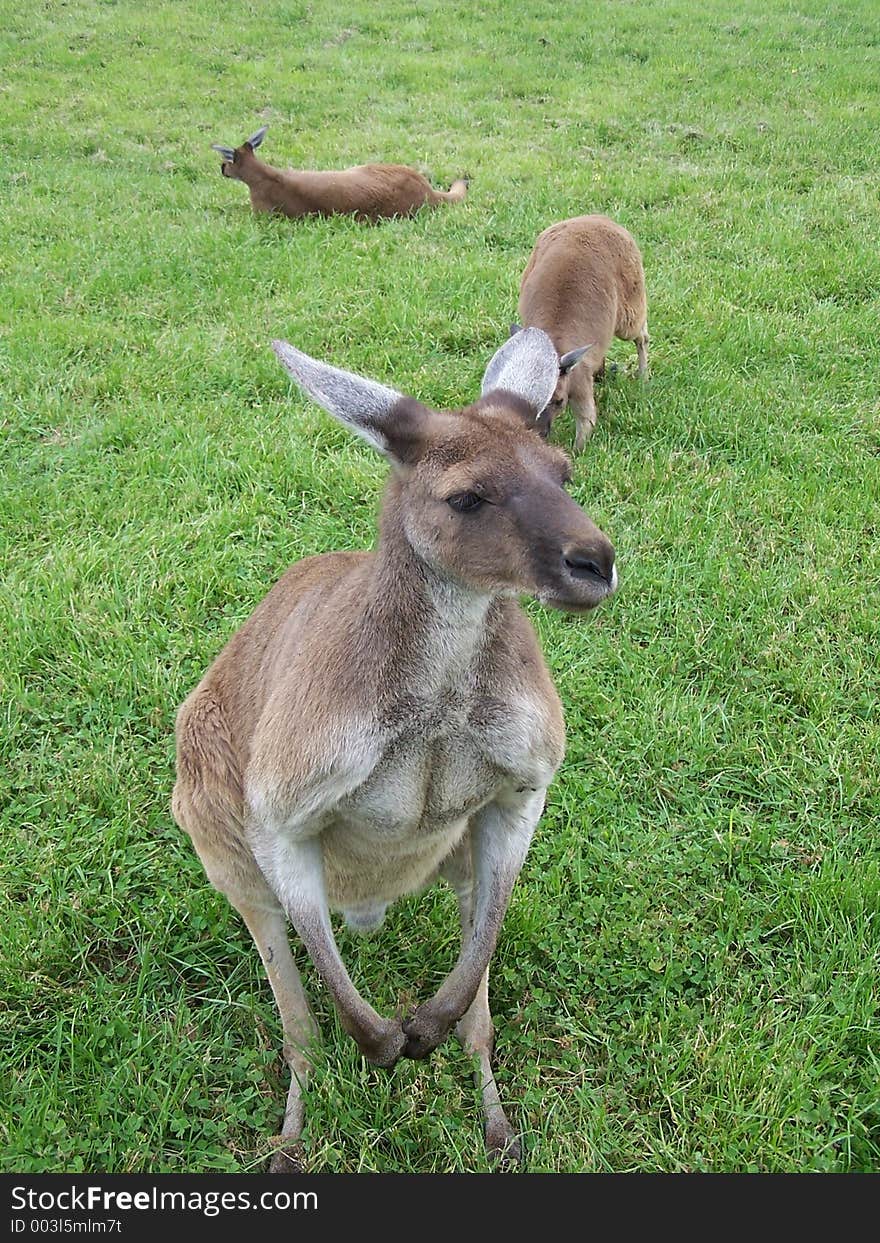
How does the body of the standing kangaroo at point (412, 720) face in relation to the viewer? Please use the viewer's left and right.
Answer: facing the viewer and to the right of the viewer

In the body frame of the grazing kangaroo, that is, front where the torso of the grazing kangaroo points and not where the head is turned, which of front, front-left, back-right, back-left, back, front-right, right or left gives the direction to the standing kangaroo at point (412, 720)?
front-left

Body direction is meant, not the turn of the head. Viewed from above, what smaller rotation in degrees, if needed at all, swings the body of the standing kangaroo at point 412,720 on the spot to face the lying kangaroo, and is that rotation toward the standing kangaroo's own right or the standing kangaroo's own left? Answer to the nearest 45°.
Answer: approximately 135° to the standing kangaroo's own left

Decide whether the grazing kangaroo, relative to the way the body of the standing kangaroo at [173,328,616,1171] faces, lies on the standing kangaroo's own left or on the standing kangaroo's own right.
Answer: on the standing kangaroo's own left

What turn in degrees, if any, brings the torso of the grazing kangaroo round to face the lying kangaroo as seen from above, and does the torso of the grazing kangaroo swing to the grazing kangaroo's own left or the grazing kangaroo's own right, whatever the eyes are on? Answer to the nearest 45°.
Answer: approximately 90° to the grazing kangaroo's own right

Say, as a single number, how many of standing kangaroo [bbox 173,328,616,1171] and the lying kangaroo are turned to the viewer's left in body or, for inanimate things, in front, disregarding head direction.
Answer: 1

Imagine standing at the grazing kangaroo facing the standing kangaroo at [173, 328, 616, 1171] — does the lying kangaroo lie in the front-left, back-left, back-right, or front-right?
back-right

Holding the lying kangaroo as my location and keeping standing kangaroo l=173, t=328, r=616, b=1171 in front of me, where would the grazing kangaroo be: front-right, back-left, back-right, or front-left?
front-left

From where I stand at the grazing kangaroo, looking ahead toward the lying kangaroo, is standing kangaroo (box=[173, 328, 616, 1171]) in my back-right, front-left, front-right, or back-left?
back-left

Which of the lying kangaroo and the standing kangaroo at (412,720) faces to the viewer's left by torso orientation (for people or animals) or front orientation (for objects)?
the lying kangaroo

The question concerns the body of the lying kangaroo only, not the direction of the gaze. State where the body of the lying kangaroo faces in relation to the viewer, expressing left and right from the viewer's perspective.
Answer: facing to the left of the viewer

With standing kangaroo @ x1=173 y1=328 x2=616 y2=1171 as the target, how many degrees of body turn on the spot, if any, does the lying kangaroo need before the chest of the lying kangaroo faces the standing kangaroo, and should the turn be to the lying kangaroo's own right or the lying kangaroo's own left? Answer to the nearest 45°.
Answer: approximately 90° to the lying kangaroo's own left

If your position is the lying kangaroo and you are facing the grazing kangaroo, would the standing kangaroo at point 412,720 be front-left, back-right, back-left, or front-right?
front-right

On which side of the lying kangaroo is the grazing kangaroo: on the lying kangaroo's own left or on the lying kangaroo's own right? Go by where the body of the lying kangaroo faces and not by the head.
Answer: on the lying kangaroo's own left

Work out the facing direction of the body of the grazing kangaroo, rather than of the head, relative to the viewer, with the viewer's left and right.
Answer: facing the viewer and to the left of the viewer
